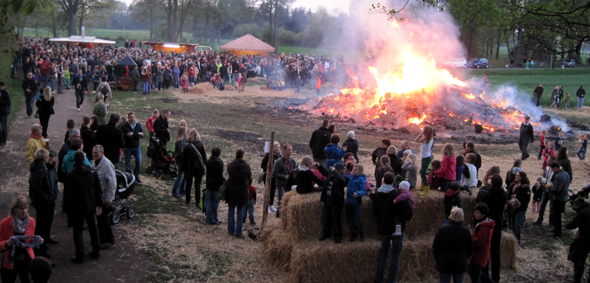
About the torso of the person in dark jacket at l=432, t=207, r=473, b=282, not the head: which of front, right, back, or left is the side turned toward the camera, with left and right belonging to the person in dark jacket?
back

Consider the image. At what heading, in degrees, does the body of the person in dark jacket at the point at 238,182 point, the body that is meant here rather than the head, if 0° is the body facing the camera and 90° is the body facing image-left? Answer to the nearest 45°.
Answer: approximately 180°

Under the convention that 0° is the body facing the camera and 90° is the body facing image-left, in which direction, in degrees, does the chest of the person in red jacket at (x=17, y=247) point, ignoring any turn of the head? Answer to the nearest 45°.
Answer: approximately 315°

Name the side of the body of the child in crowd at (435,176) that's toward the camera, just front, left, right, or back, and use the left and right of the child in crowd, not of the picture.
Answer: back
